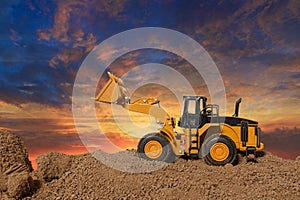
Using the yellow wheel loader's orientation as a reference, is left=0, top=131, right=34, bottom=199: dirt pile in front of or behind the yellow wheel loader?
in front

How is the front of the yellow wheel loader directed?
to the viewer's left
